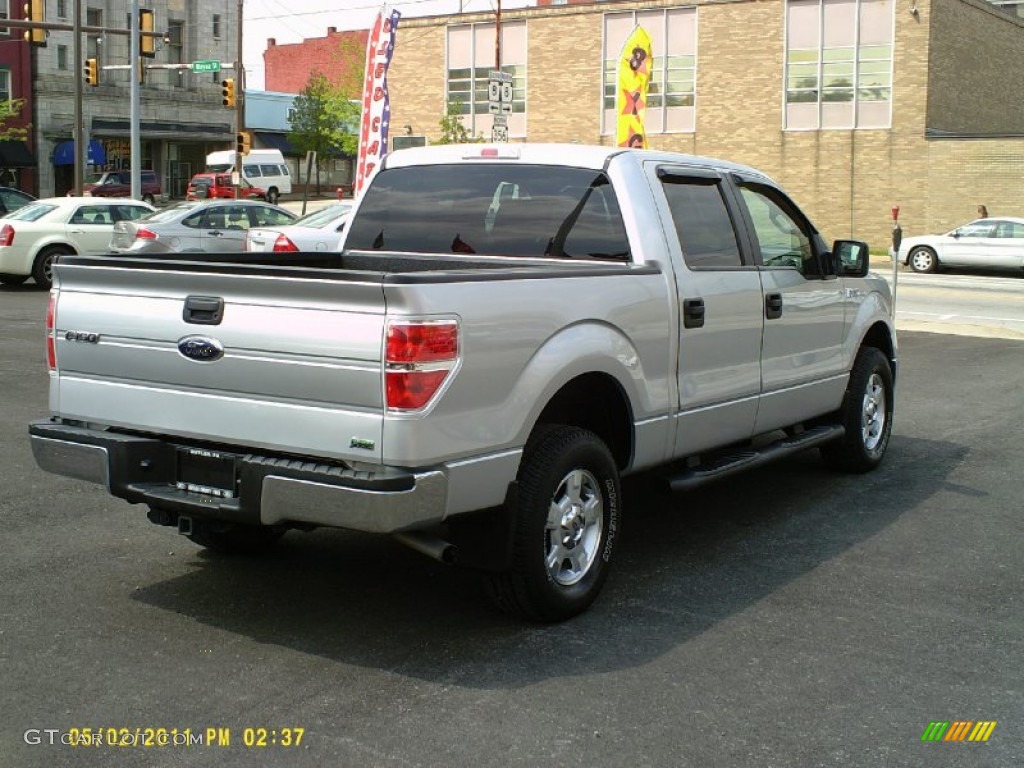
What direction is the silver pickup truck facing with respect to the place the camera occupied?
facing away from the viewer and to the right of the viewer

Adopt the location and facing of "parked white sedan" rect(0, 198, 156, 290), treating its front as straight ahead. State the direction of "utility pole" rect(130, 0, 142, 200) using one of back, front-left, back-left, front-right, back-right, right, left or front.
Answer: front-left

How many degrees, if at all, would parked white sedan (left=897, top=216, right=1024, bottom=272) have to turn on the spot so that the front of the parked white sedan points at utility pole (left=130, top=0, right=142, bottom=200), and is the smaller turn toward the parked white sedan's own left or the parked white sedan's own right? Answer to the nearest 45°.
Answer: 0° — it already faces it

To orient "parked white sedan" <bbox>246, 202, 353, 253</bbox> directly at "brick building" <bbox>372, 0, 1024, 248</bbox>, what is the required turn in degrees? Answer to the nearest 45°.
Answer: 0° — it already faces it

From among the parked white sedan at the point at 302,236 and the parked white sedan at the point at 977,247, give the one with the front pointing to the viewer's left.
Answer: the parked white sedan at the point at 977,247

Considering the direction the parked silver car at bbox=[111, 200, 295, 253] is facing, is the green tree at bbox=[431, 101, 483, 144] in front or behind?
in front

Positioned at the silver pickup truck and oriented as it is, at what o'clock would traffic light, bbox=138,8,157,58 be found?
The traffic light is roughly at 10 o'clock from the silver pickup truck.

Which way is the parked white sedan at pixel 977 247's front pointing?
to the viewer's left

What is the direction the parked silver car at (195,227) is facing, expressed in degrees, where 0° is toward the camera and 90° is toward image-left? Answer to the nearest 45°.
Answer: approximately 225°
